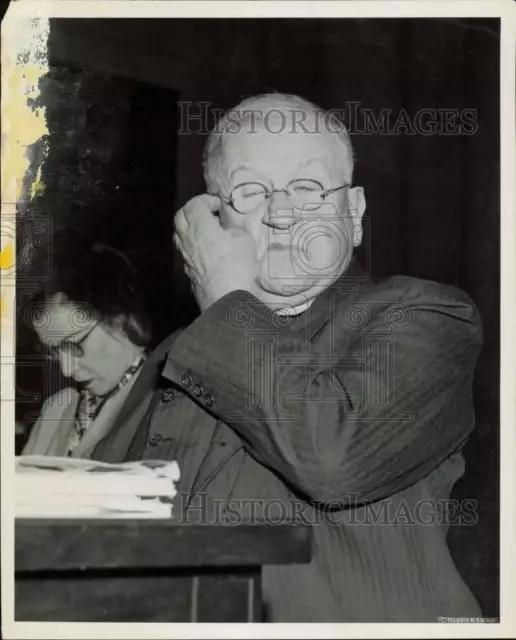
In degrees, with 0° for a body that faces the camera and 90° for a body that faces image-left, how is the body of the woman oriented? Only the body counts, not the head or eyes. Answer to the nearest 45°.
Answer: approximately 45°
